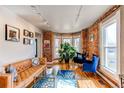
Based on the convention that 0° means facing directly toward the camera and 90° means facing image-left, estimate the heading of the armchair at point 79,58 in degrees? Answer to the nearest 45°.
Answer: approximately 45°

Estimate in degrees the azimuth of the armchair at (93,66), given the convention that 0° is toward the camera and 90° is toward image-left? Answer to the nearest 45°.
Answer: approximately 90°

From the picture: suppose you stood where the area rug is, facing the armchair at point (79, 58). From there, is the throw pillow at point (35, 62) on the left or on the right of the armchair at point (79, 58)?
left

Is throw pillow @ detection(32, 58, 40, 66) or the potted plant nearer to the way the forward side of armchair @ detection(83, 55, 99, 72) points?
the throw pillow

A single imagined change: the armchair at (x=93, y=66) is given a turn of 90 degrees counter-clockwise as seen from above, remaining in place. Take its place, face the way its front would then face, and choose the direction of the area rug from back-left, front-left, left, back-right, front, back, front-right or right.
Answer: front-right

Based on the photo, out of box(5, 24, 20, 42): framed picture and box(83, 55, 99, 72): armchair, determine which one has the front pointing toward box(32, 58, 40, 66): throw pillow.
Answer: the armchair

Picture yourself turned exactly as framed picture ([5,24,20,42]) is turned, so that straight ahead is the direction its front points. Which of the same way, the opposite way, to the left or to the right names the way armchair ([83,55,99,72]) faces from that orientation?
the opposite way

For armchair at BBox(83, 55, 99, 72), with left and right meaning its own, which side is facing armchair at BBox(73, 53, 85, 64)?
right

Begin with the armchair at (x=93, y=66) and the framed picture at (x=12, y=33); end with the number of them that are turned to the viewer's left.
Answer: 1

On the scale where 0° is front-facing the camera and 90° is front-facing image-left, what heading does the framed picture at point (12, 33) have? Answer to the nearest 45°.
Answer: approximately 315°
